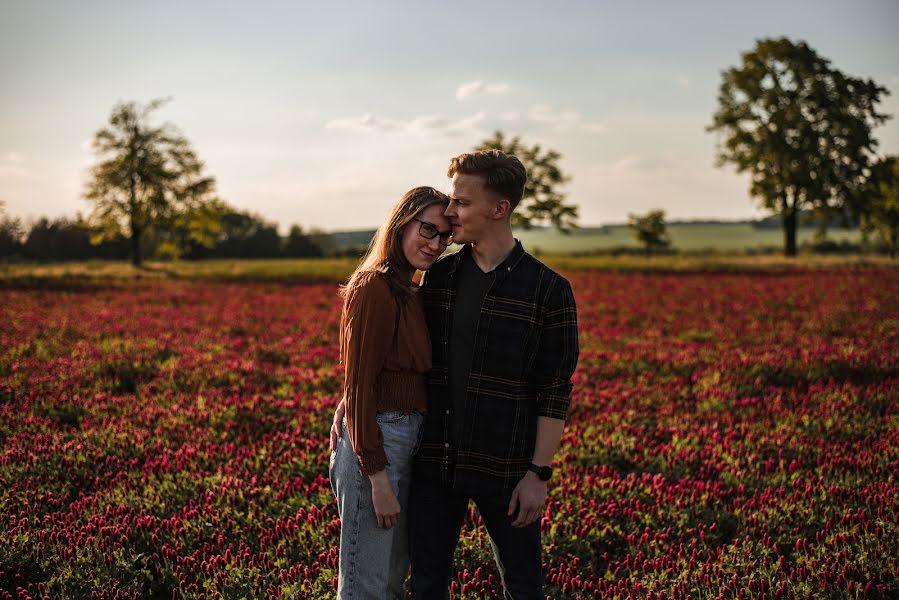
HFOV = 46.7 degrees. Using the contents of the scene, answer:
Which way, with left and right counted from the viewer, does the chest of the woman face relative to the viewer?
facing the viewer and to the right of the viewer
